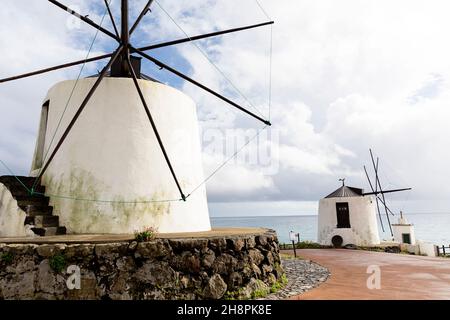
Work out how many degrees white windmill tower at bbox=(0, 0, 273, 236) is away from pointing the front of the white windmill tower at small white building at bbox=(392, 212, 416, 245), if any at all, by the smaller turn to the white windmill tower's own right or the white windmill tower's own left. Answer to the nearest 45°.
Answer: approximately 135° to the white windmill tower's own left

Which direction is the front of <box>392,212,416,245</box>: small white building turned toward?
toward the camera

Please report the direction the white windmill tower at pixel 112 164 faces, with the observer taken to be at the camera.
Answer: facing the viewer

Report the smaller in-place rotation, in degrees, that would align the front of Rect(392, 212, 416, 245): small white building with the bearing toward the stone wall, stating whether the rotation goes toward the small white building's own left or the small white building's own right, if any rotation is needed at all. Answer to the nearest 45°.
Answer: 0° — it already faces it

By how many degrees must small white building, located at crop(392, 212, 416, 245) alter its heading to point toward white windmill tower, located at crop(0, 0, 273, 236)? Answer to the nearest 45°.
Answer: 0° — it already faces it

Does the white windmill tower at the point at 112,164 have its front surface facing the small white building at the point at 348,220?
no
